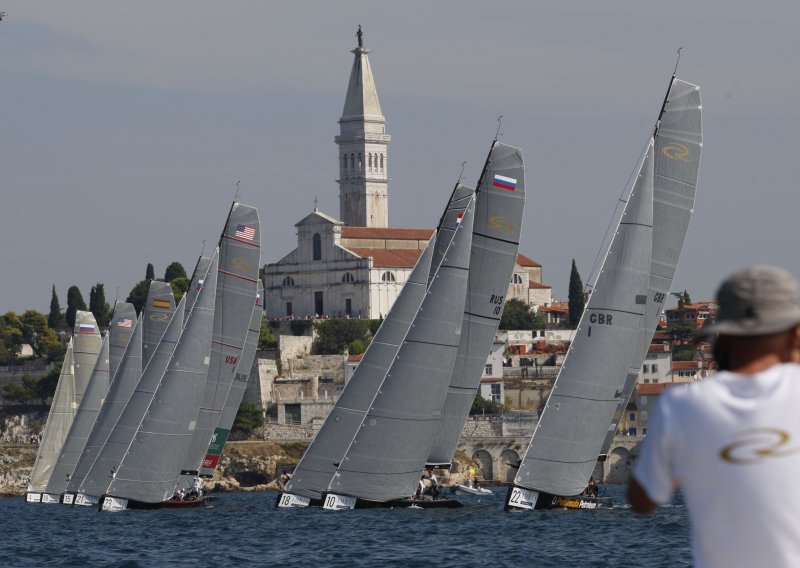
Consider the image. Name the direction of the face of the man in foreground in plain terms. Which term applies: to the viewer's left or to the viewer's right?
to the viewer's left

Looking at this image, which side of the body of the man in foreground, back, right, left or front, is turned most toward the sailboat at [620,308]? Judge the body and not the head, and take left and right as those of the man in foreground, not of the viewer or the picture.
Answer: front

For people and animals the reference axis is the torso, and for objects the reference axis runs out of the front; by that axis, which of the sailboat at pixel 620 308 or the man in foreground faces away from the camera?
the man in foreground

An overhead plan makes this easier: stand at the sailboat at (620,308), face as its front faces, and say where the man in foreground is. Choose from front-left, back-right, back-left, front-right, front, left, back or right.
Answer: front-left

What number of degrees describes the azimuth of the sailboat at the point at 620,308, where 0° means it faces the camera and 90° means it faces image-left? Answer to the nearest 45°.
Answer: approximately 45°

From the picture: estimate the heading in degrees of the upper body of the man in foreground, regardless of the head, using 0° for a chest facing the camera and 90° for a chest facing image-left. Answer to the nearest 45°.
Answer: approximately 180°

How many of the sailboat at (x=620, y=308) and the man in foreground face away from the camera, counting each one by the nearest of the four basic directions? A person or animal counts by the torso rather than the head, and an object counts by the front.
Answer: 1
